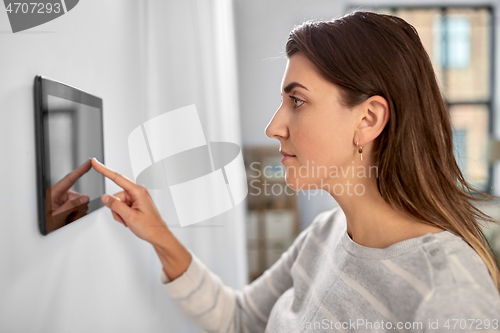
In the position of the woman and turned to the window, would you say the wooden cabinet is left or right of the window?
left

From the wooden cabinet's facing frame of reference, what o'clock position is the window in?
The window is roughly at 8 o'clock from the wooden cabinet.

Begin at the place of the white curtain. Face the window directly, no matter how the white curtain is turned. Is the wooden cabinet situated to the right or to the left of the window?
left

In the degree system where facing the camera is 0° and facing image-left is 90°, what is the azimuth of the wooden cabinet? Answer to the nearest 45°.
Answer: approximately 0°

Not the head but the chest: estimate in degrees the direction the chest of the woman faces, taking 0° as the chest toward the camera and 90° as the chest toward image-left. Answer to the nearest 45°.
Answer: approximately 90°

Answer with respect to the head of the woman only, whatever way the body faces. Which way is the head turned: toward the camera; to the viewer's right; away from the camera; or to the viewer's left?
to the viewer's left

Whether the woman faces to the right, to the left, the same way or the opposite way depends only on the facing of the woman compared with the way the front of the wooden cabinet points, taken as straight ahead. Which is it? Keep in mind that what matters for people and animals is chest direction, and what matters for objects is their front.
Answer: to the right

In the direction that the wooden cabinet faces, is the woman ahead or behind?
ahead

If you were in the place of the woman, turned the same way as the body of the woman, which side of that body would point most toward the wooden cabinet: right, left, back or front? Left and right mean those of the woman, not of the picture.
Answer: right

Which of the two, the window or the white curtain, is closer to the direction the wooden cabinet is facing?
the white curtain

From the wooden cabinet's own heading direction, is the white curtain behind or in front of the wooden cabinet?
in front

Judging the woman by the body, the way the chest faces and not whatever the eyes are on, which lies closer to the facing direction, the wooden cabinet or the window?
the wooden cabinet

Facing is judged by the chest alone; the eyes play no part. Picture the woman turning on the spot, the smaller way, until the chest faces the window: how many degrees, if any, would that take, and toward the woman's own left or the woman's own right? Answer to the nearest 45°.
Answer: approximately 135° to the woman's own right
